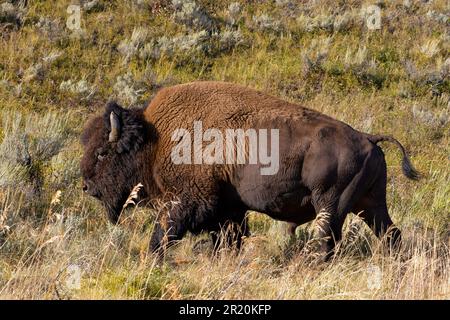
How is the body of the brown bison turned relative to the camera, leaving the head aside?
to the viewer's left
